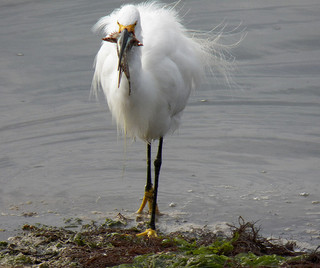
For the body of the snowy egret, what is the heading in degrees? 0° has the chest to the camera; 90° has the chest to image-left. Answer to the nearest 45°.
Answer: approximately 0°
